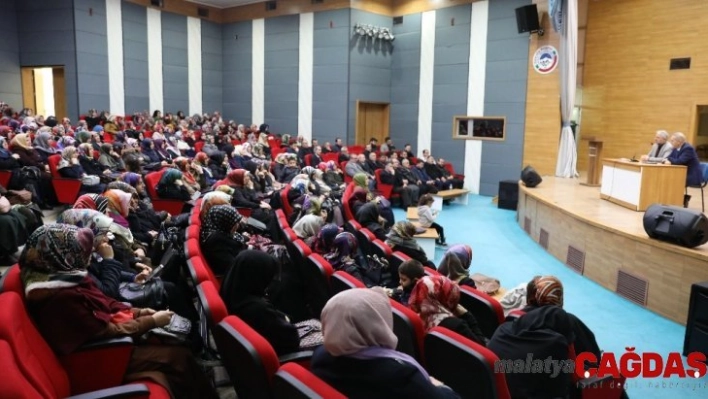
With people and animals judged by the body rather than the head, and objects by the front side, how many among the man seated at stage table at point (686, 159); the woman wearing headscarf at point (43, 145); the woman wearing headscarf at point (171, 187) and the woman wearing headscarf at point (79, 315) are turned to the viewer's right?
3

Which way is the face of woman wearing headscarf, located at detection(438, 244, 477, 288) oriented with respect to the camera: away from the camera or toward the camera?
away from the camera

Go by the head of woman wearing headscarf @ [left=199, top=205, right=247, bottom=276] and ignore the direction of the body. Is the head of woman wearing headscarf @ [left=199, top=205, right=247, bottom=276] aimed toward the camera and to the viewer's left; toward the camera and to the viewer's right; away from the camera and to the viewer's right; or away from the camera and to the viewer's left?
away from the camera and to the viewer's right

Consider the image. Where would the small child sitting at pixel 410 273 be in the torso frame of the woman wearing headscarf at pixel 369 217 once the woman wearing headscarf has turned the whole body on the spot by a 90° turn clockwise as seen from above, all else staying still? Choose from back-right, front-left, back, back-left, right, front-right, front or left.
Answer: front-right

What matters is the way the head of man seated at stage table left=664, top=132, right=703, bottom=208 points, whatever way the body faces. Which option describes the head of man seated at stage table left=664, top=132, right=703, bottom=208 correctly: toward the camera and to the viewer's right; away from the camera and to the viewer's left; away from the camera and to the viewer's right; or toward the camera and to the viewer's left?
toward the camera and to the viewer's left

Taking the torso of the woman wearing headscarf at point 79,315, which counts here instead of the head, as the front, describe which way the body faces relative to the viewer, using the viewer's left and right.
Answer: facing to the right of the viewer

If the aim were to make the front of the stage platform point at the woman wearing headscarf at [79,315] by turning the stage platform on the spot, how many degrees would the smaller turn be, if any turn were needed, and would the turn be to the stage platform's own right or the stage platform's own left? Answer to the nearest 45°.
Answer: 0° — it already faces them

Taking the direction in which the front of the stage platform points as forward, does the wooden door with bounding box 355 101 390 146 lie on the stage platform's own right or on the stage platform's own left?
on the stage platform's own right

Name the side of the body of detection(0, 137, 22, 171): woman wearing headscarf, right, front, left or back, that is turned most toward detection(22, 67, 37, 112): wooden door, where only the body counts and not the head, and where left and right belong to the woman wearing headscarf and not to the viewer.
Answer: left

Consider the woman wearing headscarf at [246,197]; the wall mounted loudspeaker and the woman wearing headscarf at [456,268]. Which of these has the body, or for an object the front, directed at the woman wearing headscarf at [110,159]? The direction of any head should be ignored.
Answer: the wall mounted loudspeaker

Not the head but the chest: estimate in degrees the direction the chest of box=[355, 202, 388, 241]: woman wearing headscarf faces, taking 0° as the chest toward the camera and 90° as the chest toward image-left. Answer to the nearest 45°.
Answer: approximately 225°

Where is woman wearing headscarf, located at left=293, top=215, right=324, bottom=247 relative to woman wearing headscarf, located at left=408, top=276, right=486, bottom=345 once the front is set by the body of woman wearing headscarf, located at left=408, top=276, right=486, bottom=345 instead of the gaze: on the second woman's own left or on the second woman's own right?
on the second woman's own left

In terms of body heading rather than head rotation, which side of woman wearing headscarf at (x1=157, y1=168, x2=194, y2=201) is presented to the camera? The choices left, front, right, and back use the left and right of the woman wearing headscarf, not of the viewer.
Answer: right

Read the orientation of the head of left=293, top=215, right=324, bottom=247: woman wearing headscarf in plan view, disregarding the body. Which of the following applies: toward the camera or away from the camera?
away from the camera

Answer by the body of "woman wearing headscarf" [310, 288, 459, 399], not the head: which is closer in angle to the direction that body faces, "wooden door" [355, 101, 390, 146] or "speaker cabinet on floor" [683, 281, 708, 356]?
the speaker cabinet on floor
